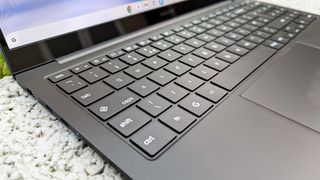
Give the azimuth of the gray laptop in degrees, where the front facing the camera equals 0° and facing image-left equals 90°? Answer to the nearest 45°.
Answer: approximately 315°
